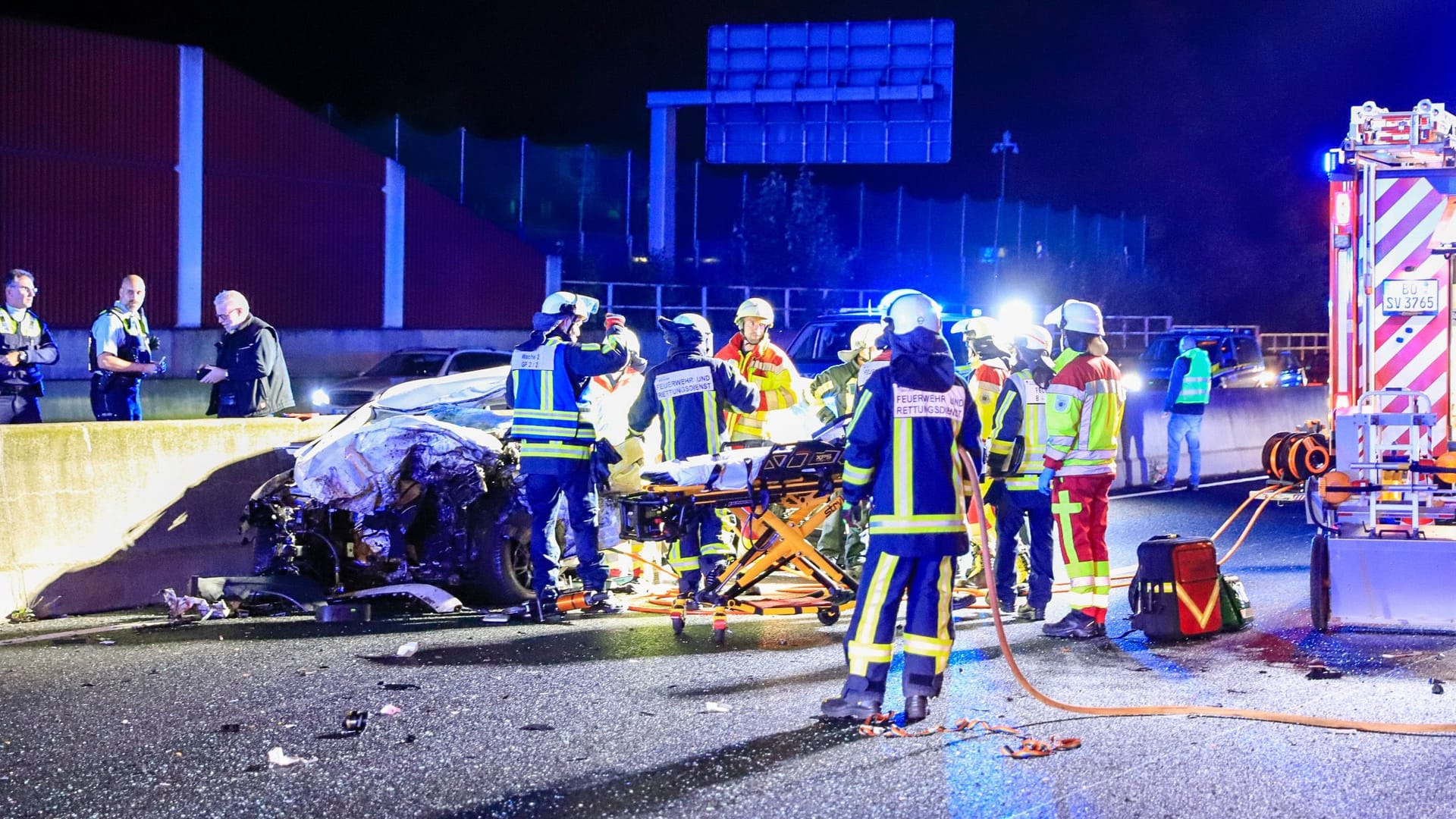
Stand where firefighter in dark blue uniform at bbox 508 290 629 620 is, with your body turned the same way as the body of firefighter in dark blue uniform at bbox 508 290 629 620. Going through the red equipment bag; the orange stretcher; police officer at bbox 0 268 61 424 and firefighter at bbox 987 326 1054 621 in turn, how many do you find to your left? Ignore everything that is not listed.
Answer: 1

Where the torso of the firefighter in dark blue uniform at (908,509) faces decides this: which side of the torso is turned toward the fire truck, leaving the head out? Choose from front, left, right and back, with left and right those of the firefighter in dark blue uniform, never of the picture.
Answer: right

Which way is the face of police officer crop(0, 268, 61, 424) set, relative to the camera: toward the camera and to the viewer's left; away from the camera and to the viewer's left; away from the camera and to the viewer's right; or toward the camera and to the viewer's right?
toward the camera and to the viewer's right

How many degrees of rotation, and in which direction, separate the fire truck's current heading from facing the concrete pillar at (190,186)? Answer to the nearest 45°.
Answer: approximately 45° to its left

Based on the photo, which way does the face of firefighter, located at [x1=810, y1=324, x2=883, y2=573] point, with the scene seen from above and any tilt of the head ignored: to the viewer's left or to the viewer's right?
to the viewer's left

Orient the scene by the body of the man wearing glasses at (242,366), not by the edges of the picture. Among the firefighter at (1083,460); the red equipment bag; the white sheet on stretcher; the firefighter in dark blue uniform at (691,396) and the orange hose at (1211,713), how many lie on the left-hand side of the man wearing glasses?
5

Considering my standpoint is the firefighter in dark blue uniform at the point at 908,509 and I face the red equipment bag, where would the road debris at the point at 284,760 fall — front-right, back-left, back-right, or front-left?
back-left

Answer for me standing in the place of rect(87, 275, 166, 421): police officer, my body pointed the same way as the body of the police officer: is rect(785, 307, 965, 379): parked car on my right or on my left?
on my left

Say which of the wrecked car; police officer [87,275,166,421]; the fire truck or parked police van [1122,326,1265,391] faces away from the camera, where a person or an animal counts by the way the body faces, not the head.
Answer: the fire truck

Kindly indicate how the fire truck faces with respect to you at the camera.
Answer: facing away from the viewer

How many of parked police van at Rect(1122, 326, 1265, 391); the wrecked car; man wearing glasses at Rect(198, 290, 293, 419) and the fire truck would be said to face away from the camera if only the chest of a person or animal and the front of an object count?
1

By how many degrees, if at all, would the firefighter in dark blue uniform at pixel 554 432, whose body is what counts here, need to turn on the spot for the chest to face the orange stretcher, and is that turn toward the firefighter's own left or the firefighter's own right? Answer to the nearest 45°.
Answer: approximately 90° to the firefighter's own right

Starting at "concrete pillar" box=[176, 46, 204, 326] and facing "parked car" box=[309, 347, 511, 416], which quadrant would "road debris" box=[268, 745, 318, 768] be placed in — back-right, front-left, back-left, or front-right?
front-right

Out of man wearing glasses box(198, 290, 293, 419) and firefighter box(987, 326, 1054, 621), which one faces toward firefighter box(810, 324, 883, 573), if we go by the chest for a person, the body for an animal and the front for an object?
firefighter box(987, 326, 1054, 621)

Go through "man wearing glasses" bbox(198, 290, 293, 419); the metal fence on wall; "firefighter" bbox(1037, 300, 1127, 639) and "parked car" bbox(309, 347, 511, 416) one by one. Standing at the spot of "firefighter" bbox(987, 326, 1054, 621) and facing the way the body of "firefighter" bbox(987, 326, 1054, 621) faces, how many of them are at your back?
1

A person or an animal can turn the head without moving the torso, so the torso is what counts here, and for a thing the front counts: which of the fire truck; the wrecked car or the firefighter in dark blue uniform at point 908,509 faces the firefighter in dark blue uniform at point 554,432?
the firefighter in dark blue uniform at point 908,509

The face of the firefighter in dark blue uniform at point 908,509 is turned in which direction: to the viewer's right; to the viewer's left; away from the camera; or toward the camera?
away from the camera

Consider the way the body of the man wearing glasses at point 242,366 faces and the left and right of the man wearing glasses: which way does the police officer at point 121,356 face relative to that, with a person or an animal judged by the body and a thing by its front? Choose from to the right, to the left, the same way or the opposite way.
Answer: to the left

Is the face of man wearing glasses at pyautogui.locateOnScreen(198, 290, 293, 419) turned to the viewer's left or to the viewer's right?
to the viewer's left

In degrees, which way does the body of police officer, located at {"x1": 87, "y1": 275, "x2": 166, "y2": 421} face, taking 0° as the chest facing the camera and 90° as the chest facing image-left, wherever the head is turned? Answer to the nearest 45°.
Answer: approximately 315°

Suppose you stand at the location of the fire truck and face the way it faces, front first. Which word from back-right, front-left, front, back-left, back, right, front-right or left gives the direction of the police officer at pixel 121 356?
left
